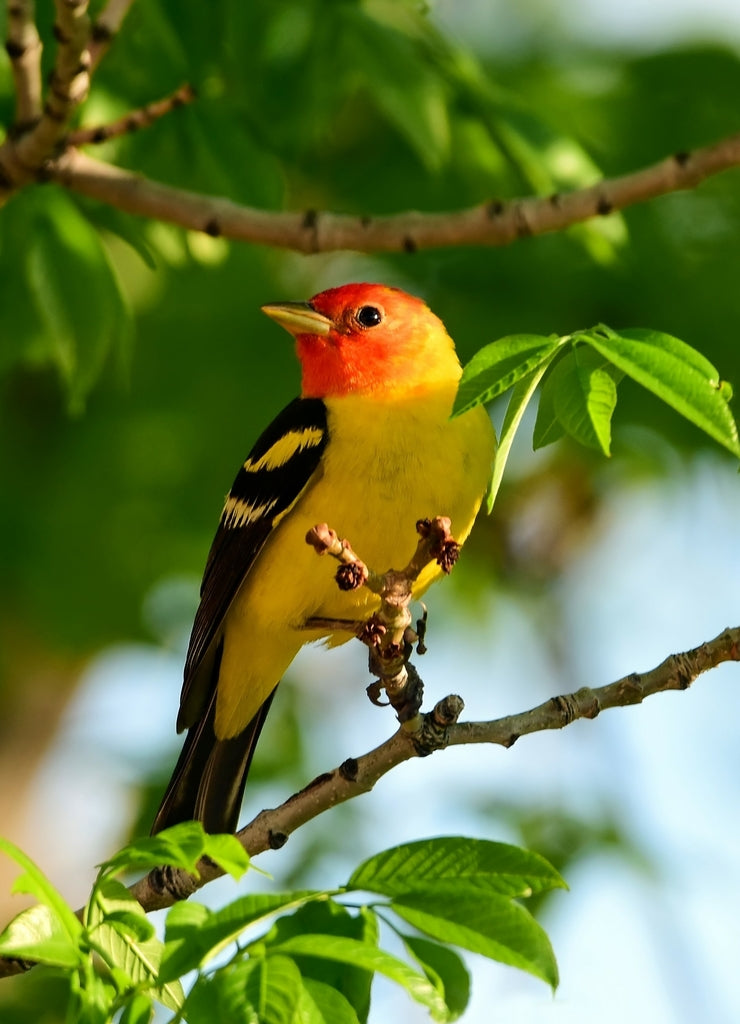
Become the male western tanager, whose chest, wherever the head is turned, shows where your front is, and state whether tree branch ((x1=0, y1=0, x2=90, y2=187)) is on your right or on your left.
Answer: on your right

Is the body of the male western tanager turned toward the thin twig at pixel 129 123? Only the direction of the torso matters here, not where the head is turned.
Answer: no

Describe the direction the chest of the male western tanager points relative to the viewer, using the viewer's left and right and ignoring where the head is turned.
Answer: facing the viewer and to the right of the viewer

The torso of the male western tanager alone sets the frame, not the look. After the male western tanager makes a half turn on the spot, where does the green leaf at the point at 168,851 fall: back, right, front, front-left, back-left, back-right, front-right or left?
front-left

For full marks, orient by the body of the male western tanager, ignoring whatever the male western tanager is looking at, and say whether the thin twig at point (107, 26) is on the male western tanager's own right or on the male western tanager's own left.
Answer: on the male western tanager's own right

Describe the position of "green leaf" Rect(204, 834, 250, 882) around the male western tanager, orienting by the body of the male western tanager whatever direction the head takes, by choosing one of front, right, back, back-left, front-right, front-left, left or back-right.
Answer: front-right
